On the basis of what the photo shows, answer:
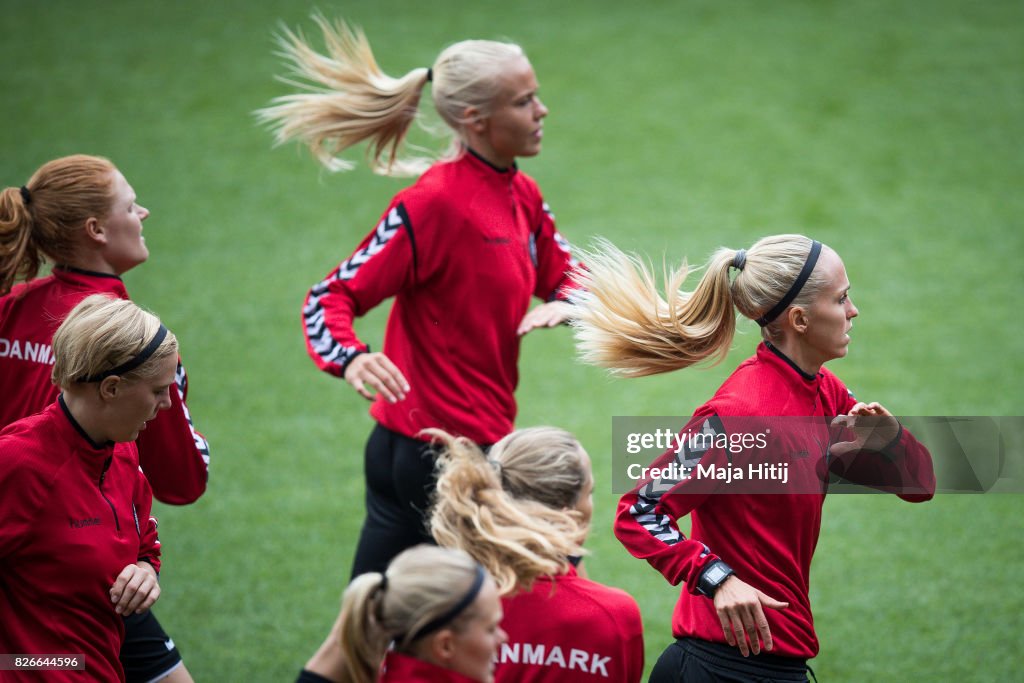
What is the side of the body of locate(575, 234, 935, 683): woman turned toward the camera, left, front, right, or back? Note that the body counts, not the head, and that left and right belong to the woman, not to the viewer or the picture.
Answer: right
